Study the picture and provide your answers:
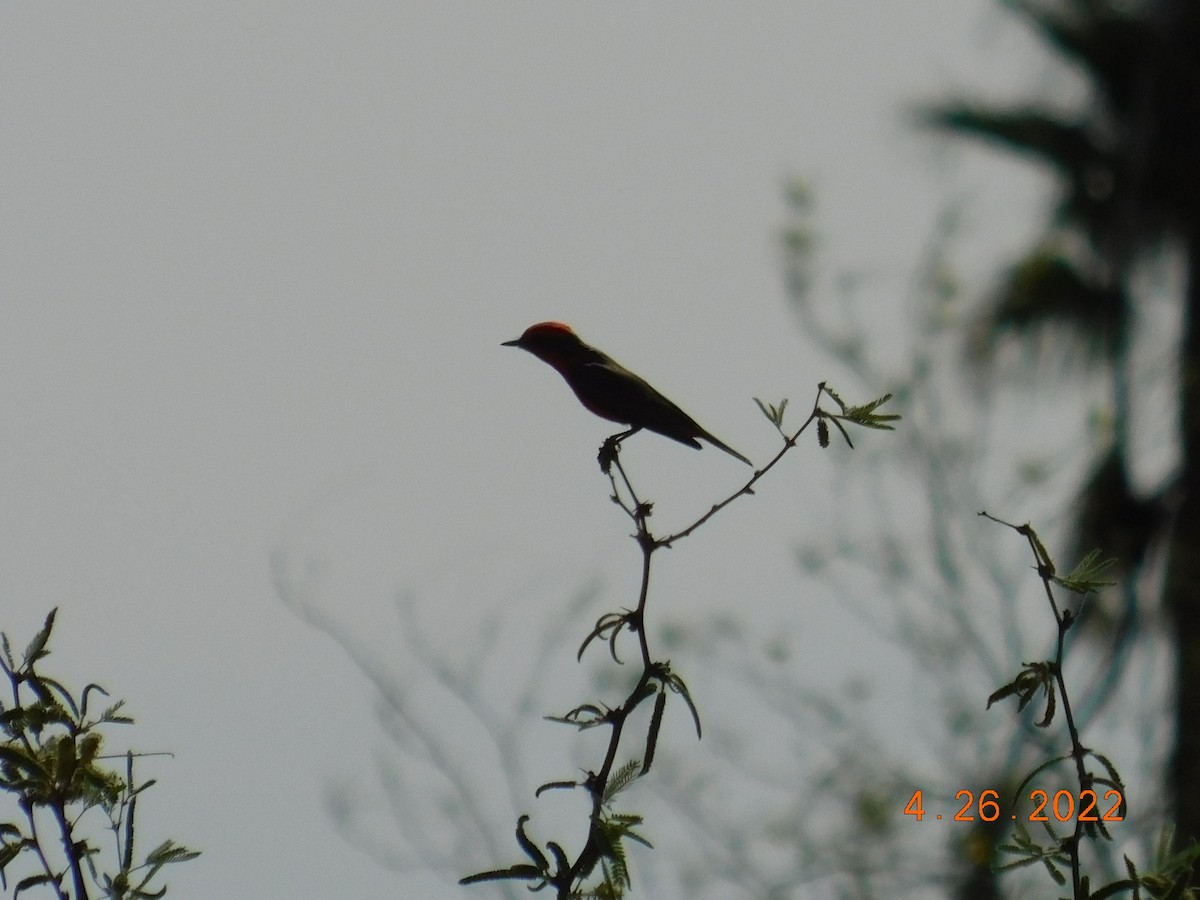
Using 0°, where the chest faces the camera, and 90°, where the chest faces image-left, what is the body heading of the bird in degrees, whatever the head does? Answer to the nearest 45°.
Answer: approximately 90°

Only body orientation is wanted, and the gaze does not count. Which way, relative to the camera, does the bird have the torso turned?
to the viewer's left
